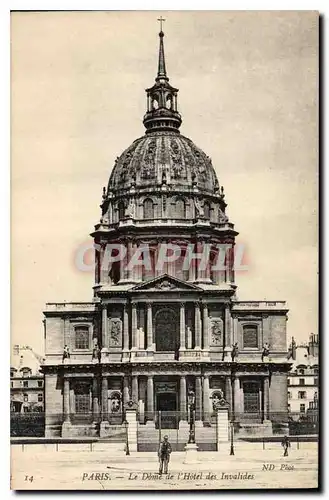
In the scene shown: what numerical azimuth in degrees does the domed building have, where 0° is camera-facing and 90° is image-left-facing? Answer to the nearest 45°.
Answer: approximately 0°

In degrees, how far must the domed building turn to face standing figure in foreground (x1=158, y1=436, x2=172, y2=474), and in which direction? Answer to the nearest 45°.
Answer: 0° — it already faces them
